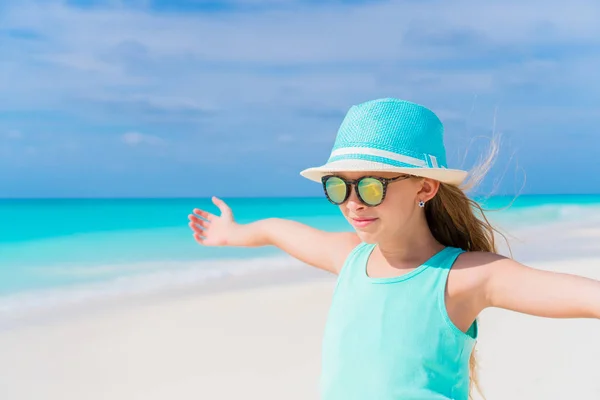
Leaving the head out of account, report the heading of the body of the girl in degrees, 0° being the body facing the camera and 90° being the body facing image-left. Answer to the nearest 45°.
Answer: approximately 45°

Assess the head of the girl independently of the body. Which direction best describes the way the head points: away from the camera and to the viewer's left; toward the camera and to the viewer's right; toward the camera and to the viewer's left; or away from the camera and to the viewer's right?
toward the camera and to the viewer's left
